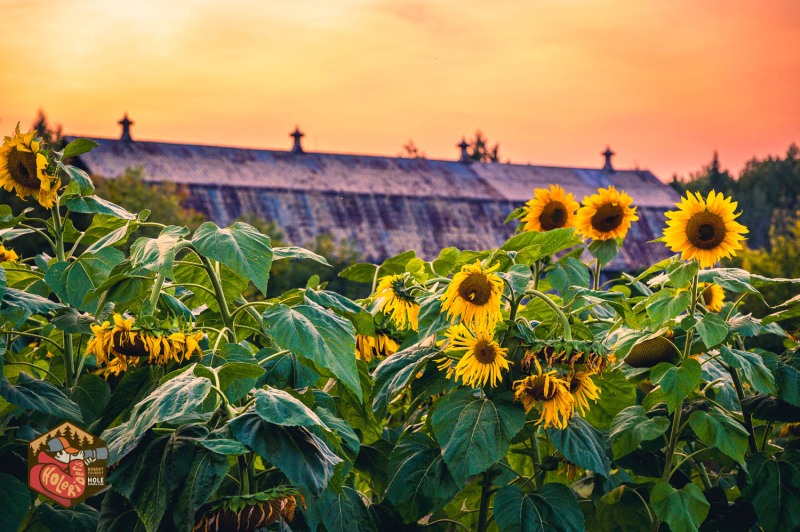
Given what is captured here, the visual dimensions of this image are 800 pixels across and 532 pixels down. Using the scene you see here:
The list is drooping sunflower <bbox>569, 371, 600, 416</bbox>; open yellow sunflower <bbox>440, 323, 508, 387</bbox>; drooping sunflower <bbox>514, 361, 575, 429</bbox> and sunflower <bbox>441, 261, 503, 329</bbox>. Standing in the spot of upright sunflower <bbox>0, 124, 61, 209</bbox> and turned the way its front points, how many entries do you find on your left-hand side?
4

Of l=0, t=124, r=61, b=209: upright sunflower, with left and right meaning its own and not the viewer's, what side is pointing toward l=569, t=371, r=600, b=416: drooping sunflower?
left

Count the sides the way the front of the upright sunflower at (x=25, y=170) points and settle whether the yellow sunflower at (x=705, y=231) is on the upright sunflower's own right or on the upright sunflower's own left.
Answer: on the upright sunflower's own left

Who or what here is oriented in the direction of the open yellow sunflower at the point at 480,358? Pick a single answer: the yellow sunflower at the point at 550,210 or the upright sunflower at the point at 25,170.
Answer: the yellow sunflower
